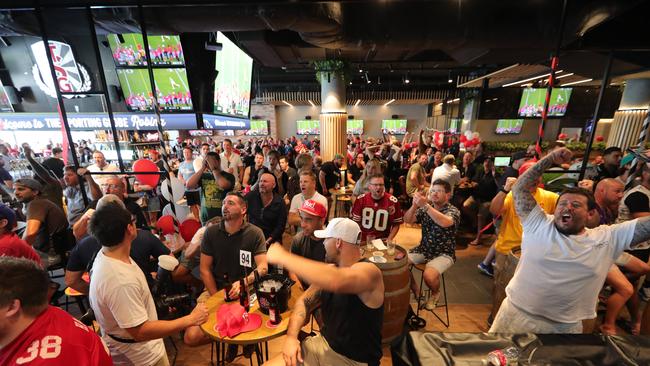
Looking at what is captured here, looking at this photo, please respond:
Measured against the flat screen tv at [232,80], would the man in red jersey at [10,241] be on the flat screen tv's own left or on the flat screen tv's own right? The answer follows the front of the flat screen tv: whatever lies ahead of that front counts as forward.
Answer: on the flat screen tv's own right

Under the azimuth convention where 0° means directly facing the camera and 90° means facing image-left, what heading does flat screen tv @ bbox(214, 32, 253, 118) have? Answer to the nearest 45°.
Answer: approximately 315°

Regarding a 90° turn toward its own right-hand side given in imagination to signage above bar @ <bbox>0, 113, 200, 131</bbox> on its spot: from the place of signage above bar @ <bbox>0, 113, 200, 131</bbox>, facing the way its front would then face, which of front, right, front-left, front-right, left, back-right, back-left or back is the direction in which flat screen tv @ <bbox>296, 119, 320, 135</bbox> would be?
back-right

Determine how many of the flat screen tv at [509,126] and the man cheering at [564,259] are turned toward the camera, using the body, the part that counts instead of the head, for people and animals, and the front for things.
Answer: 2

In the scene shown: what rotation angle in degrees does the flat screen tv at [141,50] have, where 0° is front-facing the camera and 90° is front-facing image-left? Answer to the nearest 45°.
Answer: approximately 0°

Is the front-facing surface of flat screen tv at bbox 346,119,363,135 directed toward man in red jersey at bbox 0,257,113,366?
yes

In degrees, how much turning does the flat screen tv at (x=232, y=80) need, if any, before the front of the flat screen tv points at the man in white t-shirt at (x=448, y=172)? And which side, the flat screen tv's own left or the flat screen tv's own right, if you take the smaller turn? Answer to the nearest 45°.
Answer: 0° — it already faces them

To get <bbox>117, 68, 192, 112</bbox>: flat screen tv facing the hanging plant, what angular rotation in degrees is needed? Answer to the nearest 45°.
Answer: approximately 90° to its left

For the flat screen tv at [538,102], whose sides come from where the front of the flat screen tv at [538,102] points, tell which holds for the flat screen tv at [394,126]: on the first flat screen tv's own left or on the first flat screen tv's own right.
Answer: on the first flat screen tv's own right
